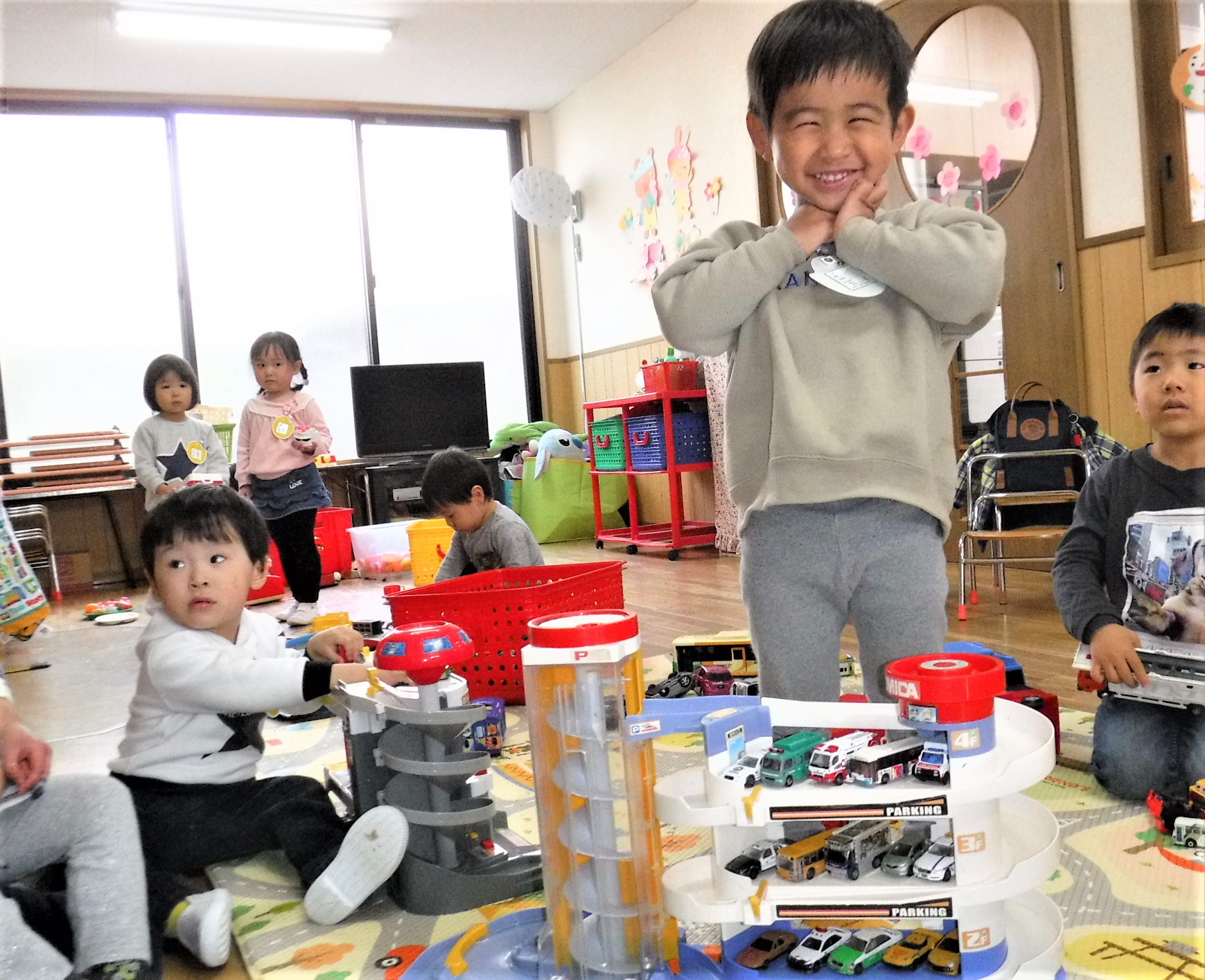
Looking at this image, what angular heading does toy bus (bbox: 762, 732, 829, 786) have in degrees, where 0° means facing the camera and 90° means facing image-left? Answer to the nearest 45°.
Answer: approximately 45°

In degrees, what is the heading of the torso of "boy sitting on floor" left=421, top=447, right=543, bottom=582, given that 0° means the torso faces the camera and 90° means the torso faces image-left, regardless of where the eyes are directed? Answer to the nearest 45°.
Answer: approximately 45°

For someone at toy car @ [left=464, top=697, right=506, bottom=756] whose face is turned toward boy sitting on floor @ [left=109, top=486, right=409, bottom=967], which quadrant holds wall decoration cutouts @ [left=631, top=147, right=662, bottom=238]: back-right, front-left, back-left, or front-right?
back-right

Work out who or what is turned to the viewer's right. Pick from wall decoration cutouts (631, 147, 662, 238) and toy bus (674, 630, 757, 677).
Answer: the toy bus

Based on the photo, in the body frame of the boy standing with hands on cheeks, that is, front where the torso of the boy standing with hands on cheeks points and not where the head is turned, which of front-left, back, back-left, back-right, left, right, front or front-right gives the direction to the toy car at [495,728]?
back-right

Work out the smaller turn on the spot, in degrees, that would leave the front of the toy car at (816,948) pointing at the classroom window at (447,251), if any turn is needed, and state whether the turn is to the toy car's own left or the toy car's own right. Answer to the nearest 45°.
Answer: approximately 135° to the toy car's own right

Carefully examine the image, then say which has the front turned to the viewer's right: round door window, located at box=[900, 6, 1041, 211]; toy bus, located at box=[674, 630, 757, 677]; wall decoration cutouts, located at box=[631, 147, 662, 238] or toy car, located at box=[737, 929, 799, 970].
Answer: the toy bus

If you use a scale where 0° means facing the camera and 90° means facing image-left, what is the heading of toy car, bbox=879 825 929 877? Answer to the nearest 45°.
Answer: approximately 45°
